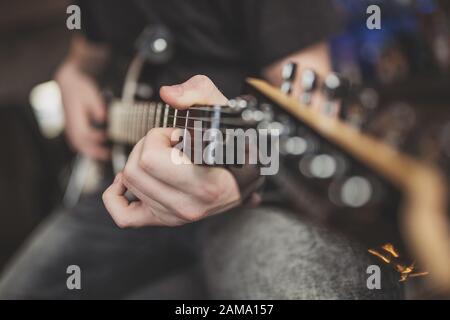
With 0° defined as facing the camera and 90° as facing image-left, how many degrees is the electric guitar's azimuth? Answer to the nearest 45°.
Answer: approximately 45°
